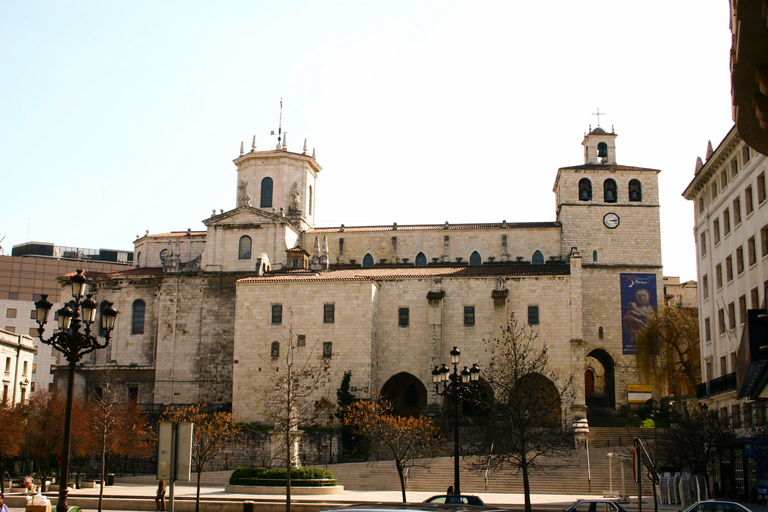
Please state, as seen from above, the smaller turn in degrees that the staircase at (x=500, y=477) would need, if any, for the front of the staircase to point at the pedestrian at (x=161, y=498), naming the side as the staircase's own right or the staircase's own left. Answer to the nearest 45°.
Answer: approximately 45° to the staircase's own right

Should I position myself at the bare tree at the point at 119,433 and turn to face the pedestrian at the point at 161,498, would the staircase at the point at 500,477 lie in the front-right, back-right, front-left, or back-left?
front-left

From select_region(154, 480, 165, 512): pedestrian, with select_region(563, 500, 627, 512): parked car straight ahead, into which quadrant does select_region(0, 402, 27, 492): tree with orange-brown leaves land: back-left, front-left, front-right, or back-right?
back-left

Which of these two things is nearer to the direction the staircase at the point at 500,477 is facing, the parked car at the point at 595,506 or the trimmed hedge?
the parked car

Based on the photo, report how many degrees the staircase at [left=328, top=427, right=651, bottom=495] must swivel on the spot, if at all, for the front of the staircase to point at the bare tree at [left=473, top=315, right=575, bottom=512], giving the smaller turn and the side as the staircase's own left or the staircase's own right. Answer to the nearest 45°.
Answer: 0° — it already faces it

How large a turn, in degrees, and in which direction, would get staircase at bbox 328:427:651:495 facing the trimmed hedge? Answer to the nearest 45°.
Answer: approximately 45° to its right

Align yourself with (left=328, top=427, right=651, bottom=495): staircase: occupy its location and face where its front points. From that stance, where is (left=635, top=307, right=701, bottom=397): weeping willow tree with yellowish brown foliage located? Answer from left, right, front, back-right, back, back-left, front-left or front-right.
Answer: back-left

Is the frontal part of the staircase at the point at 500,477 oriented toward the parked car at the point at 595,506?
yes

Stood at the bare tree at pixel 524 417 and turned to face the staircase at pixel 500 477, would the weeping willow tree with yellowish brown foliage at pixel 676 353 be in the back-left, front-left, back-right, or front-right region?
front-right

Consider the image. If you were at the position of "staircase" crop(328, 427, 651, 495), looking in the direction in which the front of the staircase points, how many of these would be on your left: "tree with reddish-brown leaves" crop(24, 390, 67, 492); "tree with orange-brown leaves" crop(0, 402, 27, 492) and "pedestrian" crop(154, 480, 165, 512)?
0

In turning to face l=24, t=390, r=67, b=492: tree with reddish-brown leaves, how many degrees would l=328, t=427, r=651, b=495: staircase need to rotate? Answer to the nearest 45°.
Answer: approximately 90° to its right

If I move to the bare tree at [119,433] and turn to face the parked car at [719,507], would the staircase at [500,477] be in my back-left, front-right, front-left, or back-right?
front-left

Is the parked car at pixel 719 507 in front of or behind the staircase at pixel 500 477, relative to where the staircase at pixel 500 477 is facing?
in front

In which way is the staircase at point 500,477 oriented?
toward the camera
